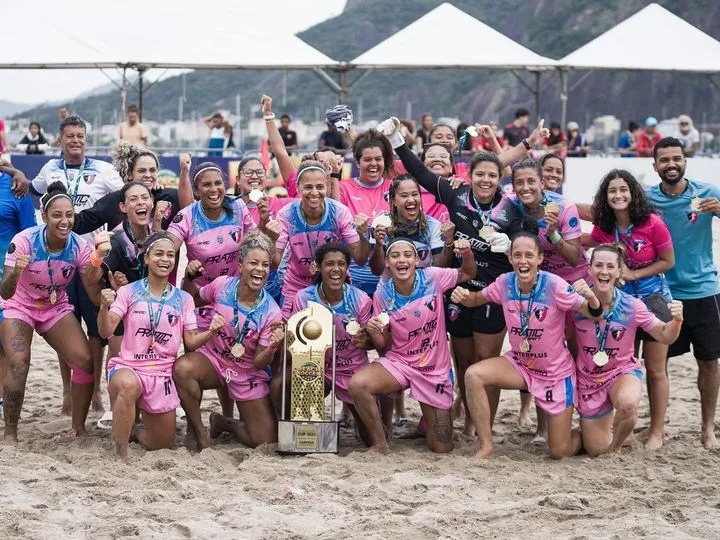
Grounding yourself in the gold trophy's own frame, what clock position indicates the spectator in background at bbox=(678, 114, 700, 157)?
The spectator in background is roughly at 7 o'clock from the gold trophy.

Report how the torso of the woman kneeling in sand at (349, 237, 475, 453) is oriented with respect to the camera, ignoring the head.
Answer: toward the camera

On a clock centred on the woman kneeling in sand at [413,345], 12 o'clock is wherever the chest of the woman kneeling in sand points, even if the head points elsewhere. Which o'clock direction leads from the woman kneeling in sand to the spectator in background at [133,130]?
The spectator in background is roughly at 5 o'clock from the woman kneeling in sand.

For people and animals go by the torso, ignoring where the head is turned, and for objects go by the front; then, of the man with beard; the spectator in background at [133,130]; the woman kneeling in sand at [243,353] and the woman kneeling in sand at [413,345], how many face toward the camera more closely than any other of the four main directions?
4

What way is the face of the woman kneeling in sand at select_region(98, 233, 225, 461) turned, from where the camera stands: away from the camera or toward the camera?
toward the camera

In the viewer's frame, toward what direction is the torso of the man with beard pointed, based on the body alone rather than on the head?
toward the camera

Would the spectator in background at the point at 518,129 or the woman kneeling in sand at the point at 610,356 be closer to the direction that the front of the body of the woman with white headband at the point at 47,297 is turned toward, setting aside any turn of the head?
the woman kneeling in sand

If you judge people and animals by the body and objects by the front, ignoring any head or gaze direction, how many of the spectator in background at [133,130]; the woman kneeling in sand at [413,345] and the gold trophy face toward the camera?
3

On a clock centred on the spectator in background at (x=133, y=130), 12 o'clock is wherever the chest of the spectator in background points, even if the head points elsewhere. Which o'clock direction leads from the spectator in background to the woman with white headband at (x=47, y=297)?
The woman with white headband is roughly at 12 o'clock from the spectator in background.

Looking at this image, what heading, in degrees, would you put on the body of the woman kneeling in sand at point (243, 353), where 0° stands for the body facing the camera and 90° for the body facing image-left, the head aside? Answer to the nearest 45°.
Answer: approximately 0°

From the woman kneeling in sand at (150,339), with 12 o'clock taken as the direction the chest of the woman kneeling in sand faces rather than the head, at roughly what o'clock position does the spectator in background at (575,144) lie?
The spectator in background is roughly at 7 o'clock from the woman kneeling in sand.

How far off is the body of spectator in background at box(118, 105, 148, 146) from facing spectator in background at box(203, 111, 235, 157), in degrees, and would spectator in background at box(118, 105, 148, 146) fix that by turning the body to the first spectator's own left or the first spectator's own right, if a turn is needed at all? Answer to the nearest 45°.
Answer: approximately 135° to the first spectator's own left

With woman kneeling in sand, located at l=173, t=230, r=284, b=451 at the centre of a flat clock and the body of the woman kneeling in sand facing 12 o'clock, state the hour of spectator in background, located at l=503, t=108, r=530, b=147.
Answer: The spectator in background is roughly at 7 o'clock from the woman kneeling in sand.

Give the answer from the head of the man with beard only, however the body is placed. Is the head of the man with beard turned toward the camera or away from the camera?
toward the camera

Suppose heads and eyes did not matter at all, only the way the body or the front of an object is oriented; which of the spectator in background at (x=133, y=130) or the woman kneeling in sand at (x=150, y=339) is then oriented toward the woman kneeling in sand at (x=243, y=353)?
the spectator in background

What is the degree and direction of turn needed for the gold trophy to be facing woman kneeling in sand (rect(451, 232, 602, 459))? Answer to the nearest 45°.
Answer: approximately 90° to its left

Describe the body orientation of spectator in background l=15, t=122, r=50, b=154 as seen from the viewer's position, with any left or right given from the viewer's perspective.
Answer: facing the viewer

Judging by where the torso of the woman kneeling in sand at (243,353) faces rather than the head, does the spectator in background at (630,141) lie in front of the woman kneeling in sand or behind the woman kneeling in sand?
behind
